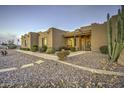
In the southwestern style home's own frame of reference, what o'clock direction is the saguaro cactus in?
The saguaro cactus is roughly at 10 o'clock from the southwestern style home.

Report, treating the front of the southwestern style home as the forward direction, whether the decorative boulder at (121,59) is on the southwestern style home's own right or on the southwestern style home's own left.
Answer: on the southwestern style home's own left

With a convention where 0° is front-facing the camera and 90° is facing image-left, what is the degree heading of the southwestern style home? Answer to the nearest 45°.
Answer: approximately 45°

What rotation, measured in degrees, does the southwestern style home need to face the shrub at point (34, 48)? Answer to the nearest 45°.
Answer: approximately 45° to its right
